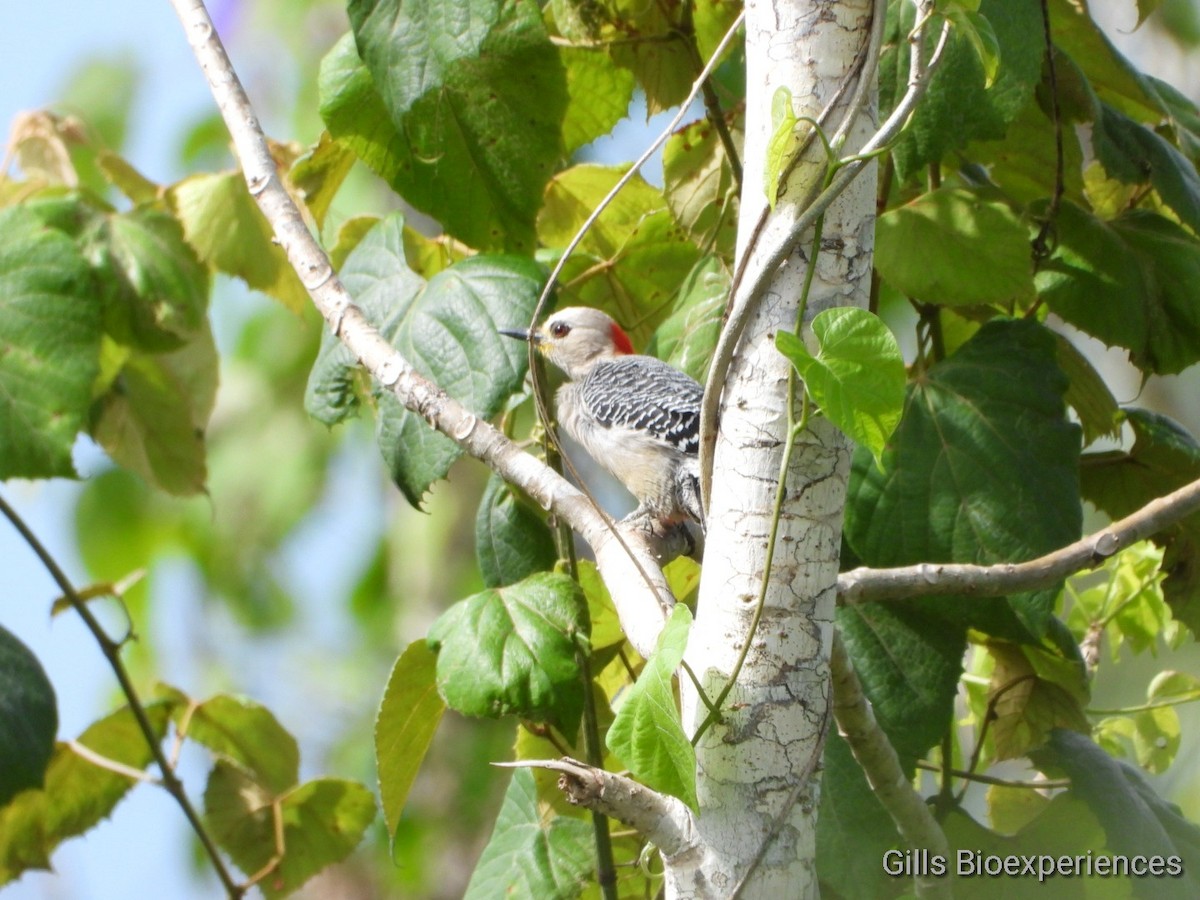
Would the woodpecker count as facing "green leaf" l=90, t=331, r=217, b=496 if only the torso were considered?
yes

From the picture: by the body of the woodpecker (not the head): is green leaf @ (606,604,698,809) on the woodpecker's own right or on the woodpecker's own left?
on the woodpecker's own left

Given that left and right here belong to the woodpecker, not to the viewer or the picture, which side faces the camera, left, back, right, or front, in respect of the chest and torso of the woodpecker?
left
